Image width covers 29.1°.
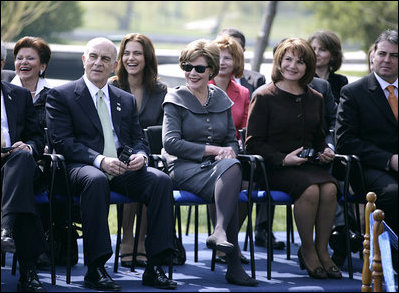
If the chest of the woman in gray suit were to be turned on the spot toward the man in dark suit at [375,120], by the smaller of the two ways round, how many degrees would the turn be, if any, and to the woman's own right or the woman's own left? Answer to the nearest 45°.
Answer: approximately 45° to the woman's own left

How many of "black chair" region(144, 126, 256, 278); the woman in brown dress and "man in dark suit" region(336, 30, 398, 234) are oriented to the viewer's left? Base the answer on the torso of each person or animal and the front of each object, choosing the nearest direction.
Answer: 0

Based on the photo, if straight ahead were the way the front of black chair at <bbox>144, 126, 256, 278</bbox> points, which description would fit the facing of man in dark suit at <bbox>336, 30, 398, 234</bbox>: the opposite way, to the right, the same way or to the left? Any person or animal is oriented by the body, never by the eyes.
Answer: the same way

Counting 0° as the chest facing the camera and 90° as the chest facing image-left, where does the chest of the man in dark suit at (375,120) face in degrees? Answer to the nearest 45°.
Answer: approximately 315°

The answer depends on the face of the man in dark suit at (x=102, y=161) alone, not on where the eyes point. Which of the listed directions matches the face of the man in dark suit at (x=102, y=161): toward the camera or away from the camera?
toward the camera

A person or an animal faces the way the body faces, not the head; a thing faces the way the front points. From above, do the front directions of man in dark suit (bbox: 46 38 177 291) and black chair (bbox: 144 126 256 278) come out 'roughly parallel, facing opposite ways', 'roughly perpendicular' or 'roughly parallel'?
roughly parallel

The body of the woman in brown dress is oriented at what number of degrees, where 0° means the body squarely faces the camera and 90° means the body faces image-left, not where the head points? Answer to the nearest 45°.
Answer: approximately 315°

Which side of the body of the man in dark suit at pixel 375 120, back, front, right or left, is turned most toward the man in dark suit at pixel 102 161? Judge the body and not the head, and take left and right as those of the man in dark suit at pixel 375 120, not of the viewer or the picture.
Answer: right

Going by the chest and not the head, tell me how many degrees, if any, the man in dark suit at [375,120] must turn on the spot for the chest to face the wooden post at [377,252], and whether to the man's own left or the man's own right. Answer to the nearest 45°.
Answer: approximately 45° to the man's own right

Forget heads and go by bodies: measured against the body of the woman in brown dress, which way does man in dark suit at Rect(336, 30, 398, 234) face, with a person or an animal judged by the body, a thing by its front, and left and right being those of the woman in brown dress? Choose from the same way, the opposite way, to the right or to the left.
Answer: the same way

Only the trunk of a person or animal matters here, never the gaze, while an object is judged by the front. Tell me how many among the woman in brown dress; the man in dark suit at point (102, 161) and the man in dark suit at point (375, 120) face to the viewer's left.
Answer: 0

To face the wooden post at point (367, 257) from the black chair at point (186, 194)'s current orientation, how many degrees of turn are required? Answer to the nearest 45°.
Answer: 0° — it already faces it

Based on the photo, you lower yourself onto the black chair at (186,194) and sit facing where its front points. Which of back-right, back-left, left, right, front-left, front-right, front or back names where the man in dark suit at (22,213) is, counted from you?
right

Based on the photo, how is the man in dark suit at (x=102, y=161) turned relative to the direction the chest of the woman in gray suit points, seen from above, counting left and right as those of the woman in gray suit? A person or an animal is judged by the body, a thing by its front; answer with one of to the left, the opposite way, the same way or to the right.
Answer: the same way

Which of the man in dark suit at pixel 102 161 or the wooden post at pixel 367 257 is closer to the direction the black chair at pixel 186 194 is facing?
the wooden post

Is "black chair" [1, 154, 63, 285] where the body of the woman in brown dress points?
no
